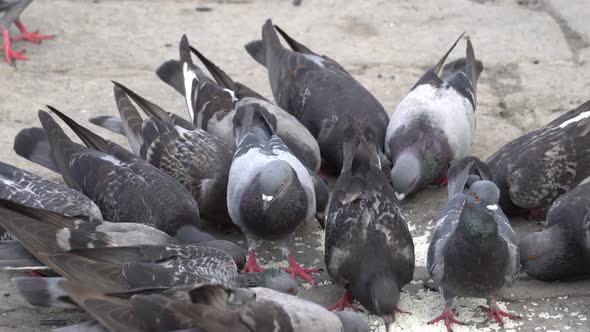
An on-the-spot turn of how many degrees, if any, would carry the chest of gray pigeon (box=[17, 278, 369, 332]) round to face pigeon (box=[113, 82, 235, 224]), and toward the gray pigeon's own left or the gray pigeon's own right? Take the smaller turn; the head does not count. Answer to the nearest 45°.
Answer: approximately 90° to the gray pigeon's own left

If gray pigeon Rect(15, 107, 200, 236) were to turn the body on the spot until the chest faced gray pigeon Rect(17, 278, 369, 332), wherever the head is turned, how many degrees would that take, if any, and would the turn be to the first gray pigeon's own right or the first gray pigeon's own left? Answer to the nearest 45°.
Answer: approximately 45° to the first gray pigeon's own right

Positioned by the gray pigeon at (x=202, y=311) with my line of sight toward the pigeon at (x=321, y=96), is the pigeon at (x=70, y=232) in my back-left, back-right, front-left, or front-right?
front-left

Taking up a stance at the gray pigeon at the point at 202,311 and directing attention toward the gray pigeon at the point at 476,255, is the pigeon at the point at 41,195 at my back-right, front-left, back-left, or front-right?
back-left

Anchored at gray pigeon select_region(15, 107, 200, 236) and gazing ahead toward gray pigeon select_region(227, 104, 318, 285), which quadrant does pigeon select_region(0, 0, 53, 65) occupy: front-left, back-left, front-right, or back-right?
back-left

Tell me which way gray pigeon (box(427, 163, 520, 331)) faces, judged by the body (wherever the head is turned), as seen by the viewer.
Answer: toward the camera

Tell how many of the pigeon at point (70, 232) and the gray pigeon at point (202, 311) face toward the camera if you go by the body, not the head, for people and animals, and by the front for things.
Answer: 0

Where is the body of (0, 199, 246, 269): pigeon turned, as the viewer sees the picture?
to the viewer's right

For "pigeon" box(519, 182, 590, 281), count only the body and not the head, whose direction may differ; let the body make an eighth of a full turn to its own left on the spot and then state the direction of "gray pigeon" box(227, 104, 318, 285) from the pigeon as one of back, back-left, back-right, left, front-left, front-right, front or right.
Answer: front-right

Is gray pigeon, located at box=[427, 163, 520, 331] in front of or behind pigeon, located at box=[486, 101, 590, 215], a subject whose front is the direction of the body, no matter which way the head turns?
in front

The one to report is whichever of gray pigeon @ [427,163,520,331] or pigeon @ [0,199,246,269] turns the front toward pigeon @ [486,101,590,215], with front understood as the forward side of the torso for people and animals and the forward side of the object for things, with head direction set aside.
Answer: pigeon @ [0,199,246,269]

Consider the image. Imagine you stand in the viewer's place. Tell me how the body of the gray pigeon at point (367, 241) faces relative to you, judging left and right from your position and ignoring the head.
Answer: facing the viewer

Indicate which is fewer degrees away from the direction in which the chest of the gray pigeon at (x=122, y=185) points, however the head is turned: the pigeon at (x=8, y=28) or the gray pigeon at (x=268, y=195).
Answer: the gray pigeon

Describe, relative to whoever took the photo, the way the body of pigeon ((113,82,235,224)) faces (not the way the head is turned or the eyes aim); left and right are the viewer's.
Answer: facing the viewer and to the right of the viewer

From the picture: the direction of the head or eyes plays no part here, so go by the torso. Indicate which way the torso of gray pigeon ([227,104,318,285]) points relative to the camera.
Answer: toward the camera

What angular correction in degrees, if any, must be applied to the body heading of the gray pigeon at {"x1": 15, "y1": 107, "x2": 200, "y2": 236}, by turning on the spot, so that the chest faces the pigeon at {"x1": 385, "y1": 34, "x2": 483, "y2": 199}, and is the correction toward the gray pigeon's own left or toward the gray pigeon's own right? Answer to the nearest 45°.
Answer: approximately 45° to the gray pigeon's own left
